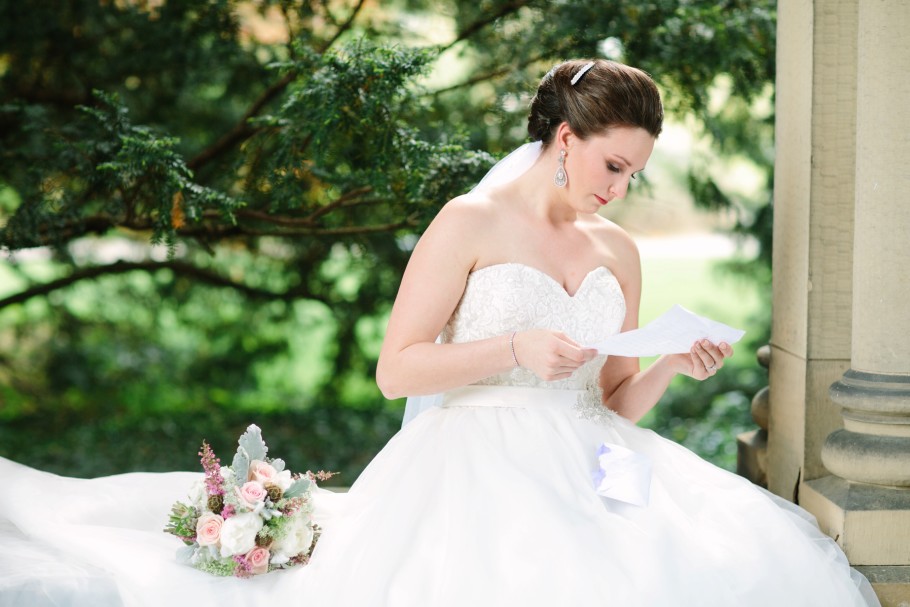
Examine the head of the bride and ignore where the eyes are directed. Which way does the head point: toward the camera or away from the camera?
toward the camera

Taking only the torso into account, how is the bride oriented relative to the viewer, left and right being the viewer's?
facing the viewer and to the right of the viewer

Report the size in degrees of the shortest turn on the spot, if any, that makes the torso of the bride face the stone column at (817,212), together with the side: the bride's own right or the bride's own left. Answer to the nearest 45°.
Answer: approximately 90° to the bride's own left
